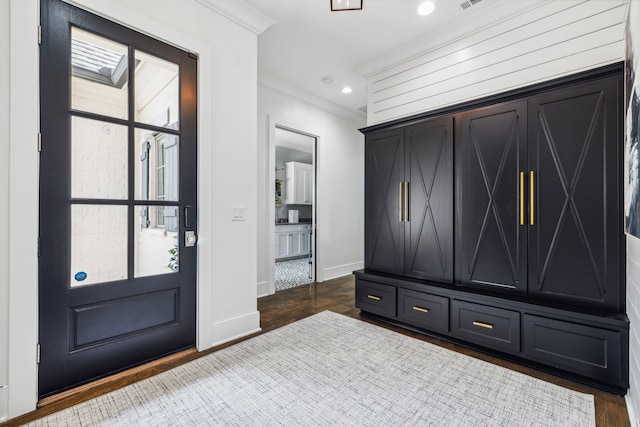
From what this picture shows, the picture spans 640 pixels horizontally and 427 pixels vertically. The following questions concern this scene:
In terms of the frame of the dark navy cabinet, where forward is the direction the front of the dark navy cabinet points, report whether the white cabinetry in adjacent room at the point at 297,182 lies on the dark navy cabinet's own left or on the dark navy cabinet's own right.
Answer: on the dark navy cabinet's own right

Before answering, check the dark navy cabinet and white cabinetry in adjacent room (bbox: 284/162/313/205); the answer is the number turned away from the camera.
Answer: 0

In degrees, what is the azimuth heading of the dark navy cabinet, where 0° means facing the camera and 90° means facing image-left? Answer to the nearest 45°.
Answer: approximately 45°

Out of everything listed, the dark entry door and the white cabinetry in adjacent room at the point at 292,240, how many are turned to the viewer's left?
0

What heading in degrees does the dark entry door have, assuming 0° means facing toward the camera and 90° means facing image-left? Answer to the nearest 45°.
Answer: approximately 315°
